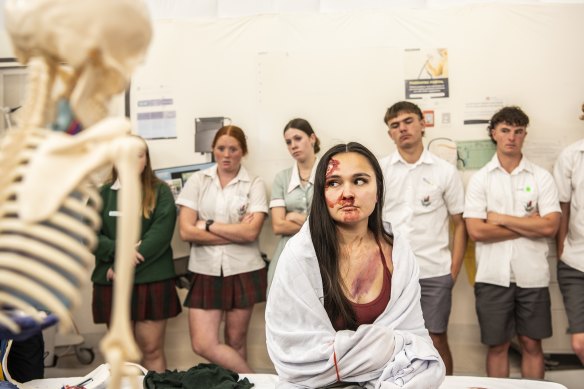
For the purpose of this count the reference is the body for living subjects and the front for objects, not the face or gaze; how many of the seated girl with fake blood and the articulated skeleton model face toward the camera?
1

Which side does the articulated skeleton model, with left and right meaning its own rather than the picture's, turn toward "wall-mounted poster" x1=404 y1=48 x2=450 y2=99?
front

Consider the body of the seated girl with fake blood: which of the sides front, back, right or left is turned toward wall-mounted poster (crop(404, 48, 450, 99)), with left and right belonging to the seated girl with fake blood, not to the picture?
back

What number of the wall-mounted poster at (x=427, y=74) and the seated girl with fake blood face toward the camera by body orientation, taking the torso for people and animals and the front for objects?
2

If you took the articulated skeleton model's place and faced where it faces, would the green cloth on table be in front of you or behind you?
in front

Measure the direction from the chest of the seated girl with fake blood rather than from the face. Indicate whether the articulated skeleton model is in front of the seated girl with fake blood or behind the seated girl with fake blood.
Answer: in front

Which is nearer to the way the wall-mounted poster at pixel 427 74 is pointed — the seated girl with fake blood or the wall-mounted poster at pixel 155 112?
the seated girl with fake blood

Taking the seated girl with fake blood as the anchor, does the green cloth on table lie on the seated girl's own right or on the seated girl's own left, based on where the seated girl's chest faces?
on the seated girl's own right

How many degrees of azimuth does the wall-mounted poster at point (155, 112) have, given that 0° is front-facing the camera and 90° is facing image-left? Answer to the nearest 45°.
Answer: approximately 0°

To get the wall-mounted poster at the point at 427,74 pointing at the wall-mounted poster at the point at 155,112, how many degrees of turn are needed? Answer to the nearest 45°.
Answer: approximately 90° to its right
